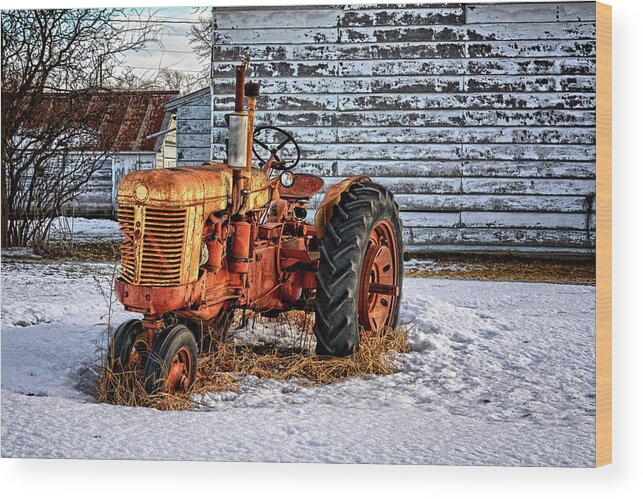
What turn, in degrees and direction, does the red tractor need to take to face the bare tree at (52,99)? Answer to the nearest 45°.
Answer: approximately 90° to its right

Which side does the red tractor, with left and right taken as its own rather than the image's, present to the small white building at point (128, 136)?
right

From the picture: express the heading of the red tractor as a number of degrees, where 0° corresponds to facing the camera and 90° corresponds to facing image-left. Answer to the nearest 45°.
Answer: approximately 45°
